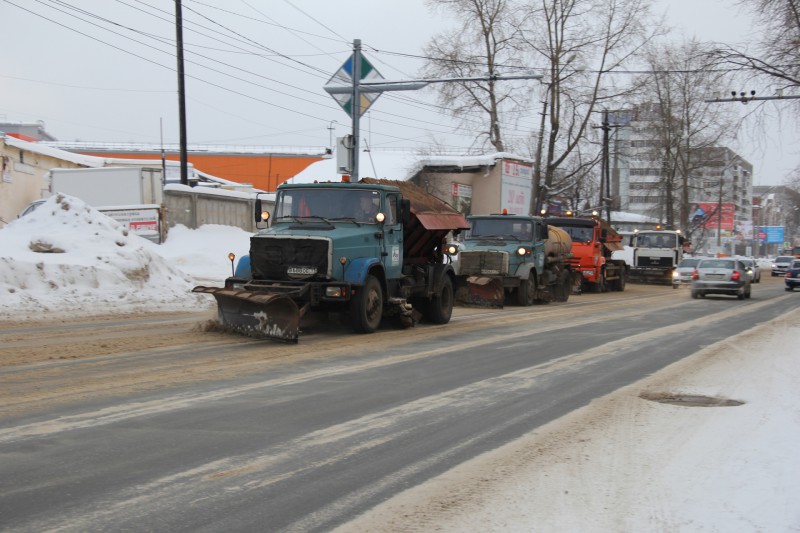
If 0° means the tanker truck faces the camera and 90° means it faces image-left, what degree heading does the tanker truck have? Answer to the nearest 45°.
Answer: approximately 45°

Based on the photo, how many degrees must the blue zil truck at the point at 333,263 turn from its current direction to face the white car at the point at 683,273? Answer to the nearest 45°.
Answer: approximately 180°

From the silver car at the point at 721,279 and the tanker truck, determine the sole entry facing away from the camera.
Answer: the silver car

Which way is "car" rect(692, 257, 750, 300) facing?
away from the camera

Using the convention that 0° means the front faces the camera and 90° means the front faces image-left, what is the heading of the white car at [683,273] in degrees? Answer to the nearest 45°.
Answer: approximately 45°

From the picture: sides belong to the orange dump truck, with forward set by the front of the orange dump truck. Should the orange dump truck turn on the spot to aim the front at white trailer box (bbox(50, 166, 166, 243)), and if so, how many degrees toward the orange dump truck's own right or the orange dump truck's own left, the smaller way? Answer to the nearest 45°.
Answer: approximately 45° to the orange dump truck's own right

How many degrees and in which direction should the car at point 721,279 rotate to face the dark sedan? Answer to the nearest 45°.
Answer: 0° — it already faces it

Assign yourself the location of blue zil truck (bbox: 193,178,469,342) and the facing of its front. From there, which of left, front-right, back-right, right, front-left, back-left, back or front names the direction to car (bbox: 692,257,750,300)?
back
